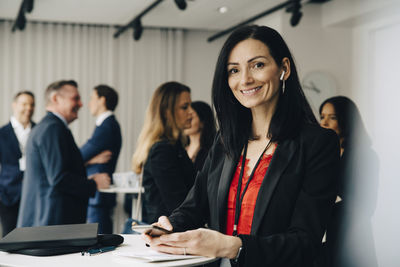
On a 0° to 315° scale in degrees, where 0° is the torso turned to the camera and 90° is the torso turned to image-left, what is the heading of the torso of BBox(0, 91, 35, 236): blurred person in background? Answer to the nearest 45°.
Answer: approximately 315°

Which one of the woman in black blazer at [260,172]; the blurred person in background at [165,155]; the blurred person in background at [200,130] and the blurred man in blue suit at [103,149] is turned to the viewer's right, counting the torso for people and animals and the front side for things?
the blurred person in background at [165,155]

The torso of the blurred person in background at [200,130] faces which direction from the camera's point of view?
to the viewer's left

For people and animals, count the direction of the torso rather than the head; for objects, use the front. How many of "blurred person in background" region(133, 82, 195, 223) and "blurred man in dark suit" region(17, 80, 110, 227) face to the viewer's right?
2

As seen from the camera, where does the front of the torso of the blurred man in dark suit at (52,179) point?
to the viewer's right

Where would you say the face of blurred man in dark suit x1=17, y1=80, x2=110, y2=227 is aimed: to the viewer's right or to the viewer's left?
to the viewer's right

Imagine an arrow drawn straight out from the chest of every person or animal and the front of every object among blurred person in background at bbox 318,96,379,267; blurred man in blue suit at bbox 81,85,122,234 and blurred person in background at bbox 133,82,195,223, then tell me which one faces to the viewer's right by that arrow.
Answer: blurred person in background at bbox 133,82,195,223

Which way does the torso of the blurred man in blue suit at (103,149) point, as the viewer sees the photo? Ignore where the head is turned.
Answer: to the viewer's left

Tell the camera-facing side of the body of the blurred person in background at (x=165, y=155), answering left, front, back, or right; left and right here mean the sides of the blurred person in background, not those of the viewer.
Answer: right
